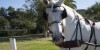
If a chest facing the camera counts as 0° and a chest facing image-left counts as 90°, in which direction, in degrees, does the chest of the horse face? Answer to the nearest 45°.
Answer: approximately 45°
